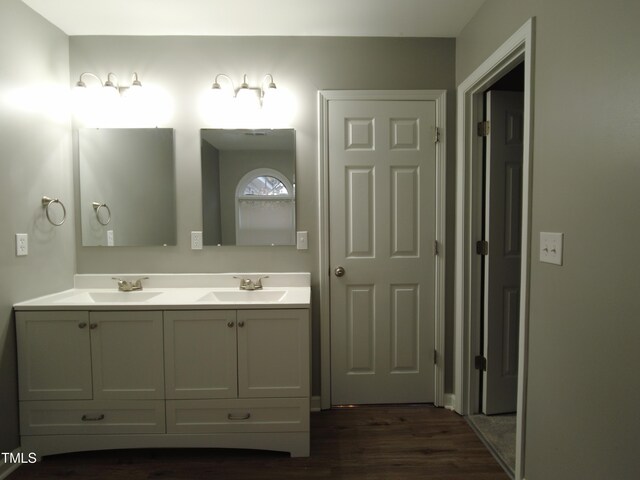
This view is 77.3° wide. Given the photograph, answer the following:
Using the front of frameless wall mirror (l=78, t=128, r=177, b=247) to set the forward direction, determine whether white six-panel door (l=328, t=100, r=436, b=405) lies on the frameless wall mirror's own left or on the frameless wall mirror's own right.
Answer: on the frameless wall mirror's own left

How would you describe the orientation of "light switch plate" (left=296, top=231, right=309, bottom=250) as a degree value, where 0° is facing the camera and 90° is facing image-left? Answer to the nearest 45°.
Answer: approximately 0°

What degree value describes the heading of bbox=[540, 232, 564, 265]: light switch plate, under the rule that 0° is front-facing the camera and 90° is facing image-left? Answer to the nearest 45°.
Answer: approximately 45°
